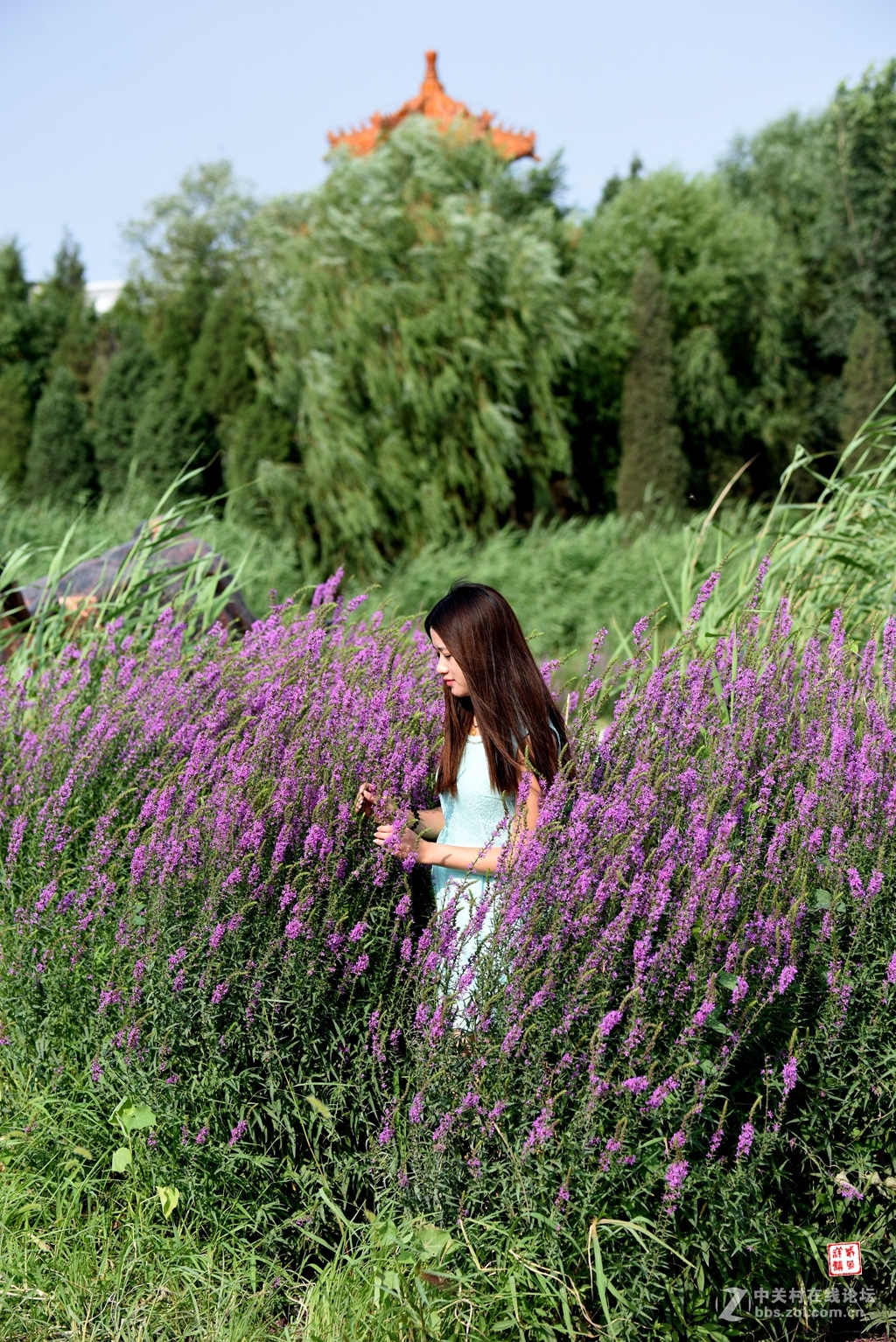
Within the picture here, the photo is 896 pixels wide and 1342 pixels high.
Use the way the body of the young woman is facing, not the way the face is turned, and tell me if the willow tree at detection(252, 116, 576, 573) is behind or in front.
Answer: behind

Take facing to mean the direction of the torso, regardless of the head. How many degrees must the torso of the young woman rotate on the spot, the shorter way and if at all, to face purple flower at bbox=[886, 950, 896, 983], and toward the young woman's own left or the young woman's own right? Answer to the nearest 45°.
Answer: approximately 90° to the young woman's own left

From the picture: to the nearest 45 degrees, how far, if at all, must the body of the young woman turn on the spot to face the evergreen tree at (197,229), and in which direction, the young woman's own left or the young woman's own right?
approximately 135° to the young woman's own right

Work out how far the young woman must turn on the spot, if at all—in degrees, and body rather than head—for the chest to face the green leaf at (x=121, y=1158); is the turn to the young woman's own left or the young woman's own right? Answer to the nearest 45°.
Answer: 0° — they already face it

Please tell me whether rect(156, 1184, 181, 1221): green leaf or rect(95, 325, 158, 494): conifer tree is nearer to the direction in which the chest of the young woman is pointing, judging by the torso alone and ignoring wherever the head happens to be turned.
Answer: the green leaf

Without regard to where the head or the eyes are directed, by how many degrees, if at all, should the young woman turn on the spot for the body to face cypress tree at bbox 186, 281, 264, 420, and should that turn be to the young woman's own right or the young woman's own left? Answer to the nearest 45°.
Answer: approximately 135° to the young woman's own right

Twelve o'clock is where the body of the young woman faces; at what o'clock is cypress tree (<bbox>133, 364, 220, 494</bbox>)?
The cypress tree is roughly at 4 o'clock from the young woman.

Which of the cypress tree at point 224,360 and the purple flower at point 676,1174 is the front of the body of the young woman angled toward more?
the purple flower

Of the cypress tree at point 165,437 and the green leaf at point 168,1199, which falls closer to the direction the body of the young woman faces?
the green leaf

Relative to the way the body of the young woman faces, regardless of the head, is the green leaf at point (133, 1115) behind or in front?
in front

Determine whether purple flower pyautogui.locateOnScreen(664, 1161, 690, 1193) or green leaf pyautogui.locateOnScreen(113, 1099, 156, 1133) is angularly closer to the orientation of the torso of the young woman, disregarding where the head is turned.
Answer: the green leaf

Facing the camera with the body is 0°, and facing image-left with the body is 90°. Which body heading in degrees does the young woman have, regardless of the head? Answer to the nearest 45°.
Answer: approximately 45°

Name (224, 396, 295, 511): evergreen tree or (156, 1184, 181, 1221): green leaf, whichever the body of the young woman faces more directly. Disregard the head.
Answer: the green leaf

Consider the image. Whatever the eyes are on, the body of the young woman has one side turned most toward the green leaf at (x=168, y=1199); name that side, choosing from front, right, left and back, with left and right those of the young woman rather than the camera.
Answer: front

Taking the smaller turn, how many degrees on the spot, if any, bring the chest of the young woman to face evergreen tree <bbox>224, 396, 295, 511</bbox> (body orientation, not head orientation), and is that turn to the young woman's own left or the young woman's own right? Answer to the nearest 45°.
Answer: approximately 135° to the young woman's own right
